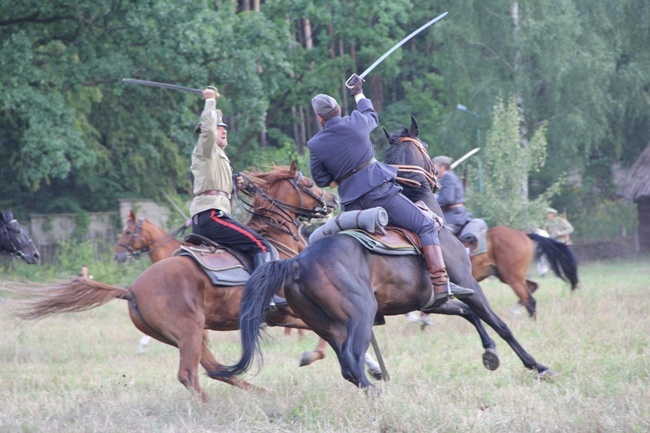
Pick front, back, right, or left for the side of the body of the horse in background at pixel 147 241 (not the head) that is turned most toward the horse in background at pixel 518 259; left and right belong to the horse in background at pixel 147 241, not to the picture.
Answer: back

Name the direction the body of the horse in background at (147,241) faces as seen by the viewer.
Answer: to the viewer's left

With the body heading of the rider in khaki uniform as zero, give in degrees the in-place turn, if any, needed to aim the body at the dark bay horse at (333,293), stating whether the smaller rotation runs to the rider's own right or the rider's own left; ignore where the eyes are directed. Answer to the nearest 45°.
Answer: approximately 45° to the rider's own right

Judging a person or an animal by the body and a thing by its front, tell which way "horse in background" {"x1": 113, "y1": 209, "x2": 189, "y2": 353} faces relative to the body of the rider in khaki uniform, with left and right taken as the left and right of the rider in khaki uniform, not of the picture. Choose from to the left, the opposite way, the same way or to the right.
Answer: the opposite way

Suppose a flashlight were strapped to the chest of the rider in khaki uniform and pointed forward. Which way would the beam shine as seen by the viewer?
to the viewer's right

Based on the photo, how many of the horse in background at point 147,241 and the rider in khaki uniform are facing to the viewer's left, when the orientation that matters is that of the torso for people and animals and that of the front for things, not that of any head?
1

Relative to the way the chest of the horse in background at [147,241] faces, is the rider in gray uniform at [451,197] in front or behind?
behind

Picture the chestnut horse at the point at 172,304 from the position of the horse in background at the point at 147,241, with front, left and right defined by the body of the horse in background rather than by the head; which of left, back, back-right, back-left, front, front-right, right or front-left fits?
left

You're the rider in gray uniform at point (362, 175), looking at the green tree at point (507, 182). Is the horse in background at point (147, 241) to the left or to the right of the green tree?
left

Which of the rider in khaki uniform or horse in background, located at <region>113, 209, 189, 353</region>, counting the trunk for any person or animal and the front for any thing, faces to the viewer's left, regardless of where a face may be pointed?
the horse in background
